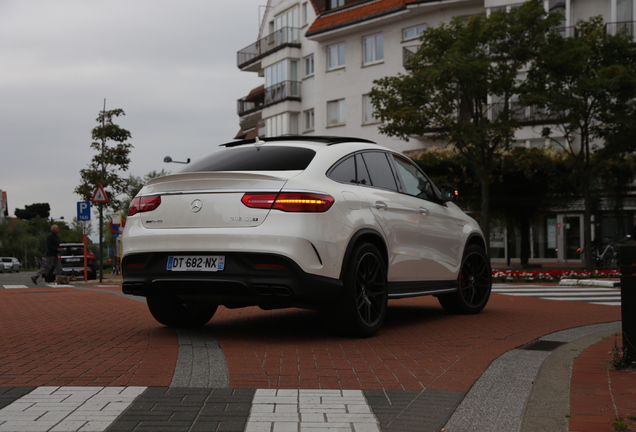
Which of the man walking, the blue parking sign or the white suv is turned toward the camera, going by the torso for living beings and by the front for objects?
the blue parking sign

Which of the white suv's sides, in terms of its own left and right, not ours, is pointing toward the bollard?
right

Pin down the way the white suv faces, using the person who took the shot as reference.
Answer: facing away from the viewer and to the right of the viewer

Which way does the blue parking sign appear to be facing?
toward the camera

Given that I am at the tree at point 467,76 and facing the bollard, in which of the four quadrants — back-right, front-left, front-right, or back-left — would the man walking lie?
front-right
